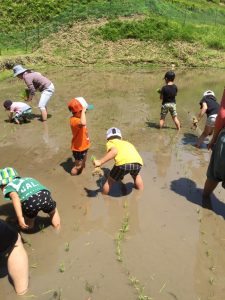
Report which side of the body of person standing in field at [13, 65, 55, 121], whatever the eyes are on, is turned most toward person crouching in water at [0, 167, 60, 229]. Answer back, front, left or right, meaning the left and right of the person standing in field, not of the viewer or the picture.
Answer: left

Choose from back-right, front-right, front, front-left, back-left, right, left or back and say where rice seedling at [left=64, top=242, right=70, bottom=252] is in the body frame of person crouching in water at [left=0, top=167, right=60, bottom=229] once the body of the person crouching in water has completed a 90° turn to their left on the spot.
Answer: left

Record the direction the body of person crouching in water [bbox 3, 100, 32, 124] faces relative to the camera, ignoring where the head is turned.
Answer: to the viewer's left

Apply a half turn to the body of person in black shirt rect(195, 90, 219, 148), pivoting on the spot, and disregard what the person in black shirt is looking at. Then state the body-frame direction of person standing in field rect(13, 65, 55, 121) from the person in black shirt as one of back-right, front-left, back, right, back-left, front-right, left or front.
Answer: back-right

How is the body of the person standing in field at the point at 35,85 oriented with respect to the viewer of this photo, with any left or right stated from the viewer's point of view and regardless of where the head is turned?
facing to the left of the viewer

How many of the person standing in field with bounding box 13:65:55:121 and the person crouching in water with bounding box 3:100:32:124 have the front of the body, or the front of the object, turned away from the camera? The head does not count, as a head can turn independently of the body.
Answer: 0

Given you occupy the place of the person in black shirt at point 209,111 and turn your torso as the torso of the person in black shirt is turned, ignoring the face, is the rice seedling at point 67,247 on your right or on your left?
on your left

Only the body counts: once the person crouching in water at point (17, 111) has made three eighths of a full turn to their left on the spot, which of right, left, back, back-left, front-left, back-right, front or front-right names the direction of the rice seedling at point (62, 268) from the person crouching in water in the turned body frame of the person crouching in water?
front-right

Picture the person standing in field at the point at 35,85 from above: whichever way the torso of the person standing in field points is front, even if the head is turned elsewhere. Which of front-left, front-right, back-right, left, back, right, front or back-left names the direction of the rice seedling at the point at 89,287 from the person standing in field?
left

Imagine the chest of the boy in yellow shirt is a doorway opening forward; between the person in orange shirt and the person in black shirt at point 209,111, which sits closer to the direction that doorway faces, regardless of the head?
the person in orange shirt

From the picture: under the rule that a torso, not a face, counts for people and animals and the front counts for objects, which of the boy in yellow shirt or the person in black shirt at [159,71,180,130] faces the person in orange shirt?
the boy in yellow shirt

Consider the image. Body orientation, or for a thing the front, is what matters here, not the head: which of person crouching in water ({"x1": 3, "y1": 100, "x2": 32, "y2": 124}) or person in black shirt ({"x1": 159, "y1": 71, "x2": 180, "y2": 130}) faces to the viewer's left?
the person crouching in water
